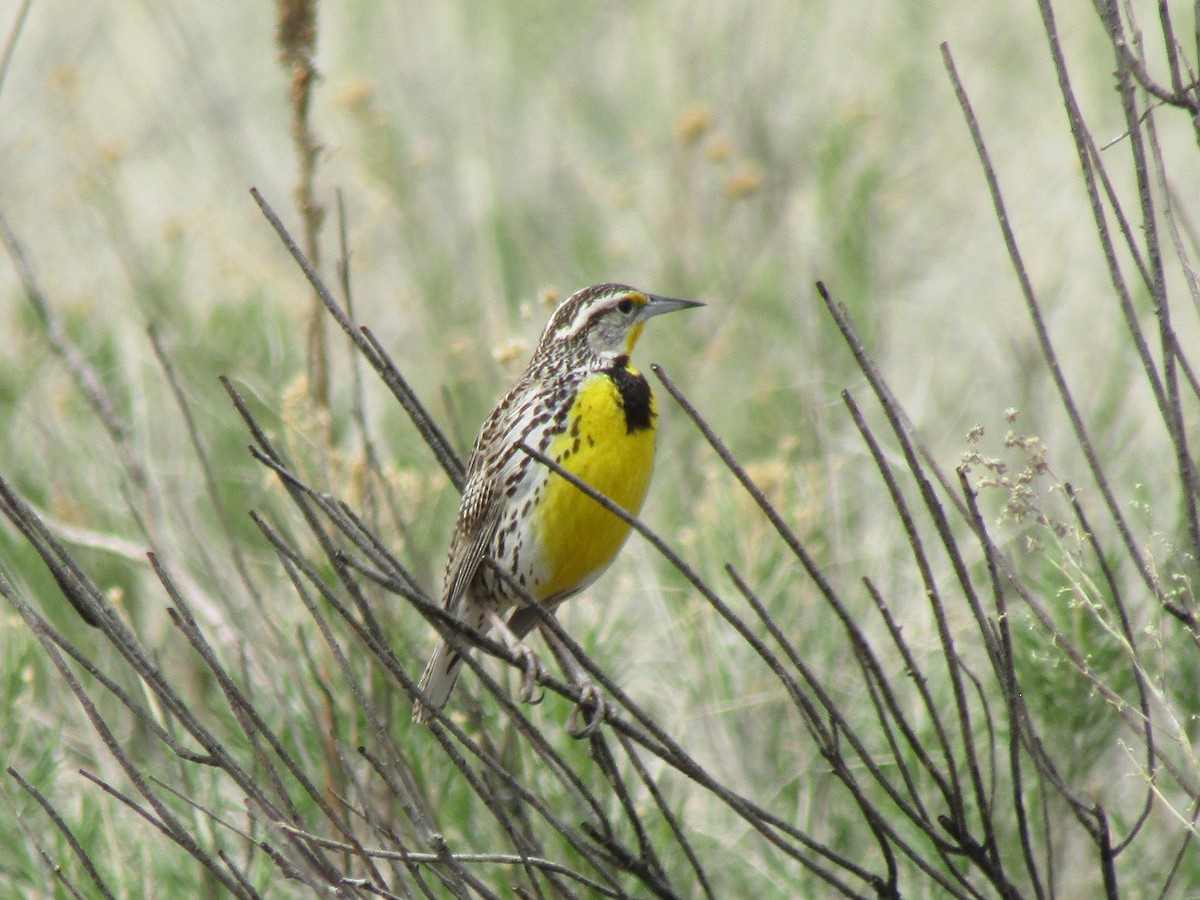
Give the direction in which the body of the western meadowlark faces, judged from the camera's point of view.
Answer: to the viewer's right
